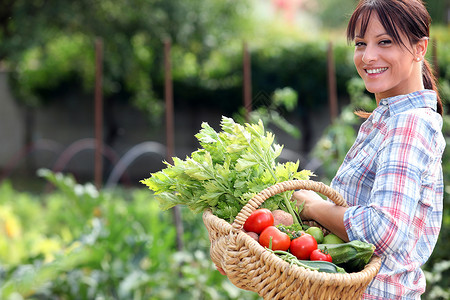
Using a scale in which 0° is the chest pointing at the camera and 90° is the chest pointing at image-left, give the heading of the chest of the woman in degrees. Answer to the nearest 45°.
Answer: approximately 90°
